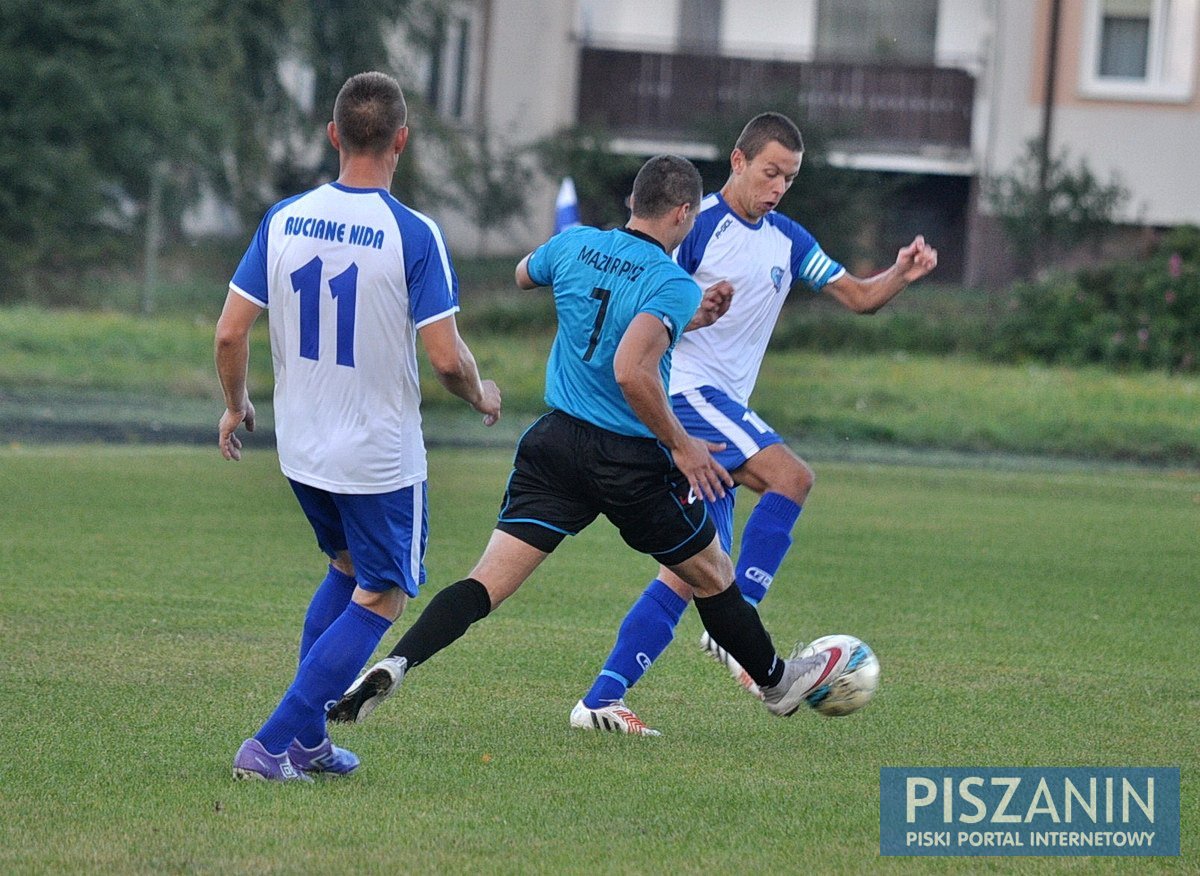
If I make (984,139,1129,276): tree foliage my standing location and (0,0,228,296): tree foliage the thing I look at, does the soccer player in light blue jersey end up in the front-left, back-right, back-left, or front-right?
front-left

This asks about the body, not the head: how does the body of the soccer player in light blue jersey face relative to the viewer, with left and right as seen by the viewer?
facing away from the viewer and to the right of the viewer

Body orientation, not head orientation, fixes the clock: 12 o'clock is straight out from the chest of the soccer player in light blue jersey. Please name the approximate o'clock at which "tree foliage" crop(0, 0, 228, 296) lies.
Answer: The tree foliage is roughly at 10 o'clock from the soccer player in light blue jersey.

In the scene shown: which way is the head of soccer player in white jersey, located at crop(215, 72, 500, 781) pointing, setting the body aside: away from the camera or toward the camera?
away from the camera

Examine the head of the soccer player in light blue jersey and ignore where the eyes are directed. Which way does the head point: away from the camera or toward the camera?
away from the camera

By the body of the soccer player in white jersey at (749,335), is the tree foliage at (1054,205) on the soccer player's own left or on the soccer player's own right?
on the soccer player's own left

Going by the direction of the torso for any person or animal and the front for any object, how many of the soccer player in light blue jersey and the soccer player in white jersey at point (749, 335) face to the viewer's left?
0

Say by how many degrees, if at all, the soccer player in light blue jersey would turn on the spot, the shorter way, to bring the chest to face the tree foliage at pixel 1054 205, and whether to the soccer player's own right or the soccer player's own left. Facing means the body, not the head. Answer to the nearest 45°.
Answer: approximately 45° to the soccer player's own left

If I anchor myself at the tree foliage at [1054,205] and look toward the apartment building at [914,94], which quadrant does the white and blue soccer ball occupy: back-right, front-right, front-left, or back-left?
back-left
